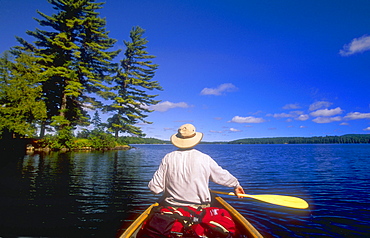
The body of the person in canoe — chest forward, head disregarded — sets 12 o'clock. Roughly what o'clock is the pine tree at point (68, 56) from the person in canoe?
The pine tree is roughly at 11 o'clock from the person in canoe.

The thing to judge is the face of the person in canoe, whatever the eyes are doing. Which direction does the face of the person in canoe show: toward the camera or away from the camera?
away from the camera

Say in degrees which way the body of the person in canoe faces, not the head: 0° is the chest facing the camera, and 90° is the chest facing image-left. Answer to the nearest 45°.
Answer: approximately 180°
